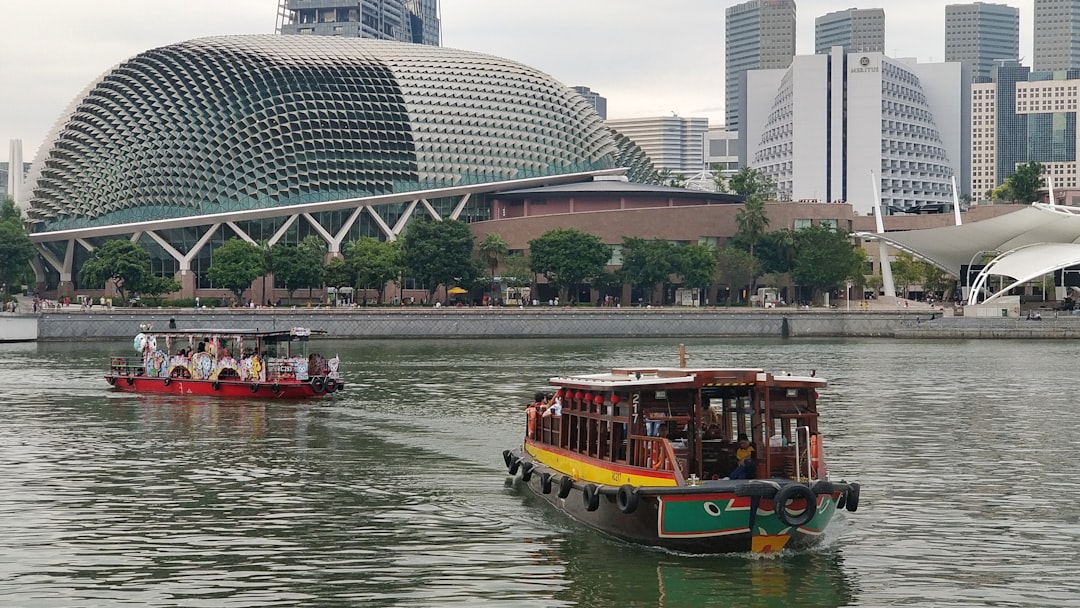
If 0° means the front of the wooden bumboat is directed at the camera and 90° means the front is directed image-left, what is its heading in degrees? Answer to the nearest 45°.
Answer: approximately 315°
